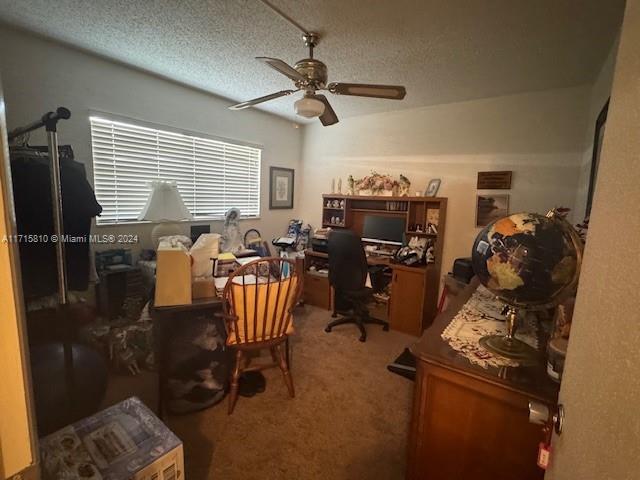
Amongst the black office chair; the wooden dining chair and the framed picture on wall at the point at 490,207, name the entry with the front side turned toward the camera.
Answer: the framed picture on wall

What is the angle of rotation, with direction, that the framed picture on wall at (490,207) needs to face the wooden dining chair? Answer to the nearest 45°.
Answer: approximately 45° to its right

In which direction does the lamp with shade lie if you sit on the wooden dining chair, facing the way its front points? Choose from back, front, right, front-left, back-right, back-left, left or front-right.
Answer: front

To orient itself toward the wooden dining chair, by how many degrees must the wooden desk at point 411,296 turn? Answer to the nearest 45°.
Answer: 0° — it already faces it

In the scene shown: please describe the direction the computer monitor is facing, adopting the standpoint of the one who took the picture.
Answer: facing the viewer

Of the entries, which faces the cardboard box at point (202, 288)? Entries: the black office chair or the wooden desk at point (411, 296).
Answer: the wooden desk

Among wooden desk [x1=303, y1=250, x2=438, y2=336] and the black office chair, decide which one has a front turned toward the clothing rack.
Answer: the wooden desk

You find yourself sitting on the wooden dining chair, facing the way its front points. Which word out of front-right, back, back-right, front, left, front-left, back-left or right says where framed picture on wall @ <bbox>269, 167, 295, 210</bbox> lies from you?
front-right

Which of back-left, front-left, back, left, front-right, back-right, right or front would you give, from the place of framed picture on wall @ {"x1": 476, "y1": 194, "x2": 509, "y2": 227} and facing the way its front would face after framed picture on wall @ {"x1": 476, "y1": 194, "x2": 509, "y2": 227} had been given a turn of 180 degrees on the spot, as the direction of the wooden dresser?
back

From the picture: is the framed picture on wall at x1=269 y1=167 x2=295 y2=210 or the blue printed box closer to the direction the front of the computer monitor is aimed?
the blue printed box

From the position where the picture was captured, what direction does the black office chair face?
facing away from the viewer and to the right of the viewer

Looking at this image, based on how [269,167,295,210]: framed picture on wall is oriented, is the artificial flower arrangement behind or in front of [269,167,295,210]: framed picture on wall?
in front

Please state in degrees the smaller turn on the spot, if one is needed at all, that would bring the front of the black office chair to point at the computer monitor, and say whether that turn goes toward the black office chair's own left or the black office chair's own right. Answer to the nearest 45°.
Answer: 0° — it already faces it

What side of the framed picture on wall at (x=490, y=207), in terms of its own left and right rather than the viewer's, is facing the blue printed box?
front

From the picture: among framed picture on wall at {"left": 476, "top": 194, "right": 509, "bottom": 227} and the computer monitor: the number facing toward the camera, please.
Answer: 2

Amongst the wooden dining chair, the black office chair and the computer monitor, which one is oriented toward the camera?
the computer monitor

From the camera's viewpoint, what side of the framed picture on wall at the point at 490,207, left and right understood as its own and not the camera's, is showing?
front

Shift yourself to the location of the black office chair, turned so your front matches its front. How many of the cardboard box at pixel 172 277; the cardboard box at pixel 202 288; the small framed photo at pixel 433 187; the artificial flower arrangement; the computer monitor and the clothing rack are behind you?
3
